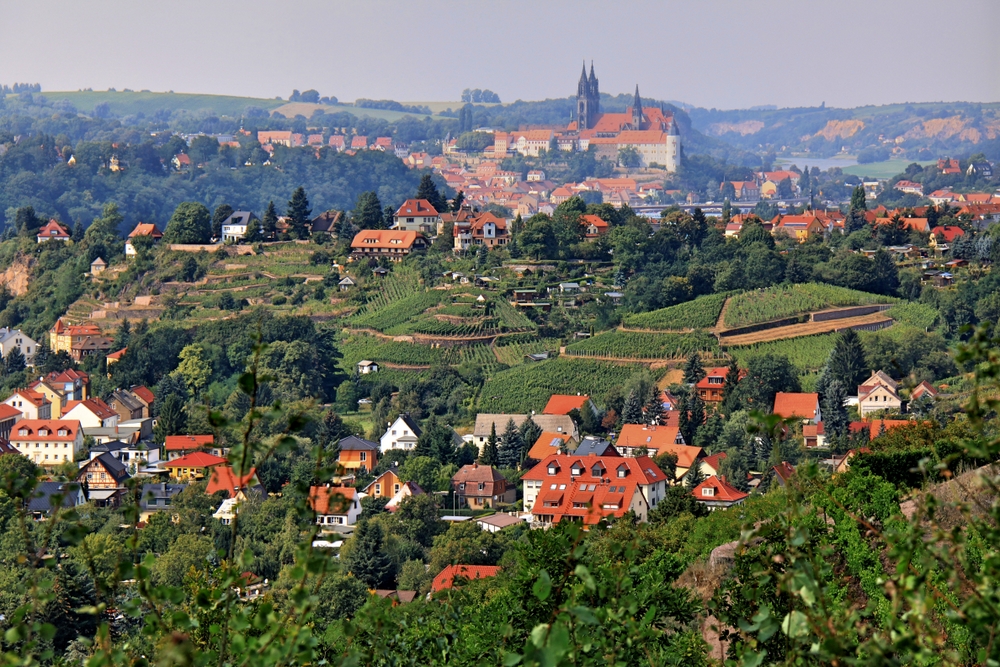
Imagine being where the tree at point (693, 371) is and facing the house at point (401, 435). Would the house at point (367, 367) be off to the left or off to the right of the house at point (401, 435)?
right

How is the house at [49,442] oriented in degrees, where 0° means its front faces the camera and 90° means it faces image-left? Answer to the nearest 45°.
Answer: approximately 0°

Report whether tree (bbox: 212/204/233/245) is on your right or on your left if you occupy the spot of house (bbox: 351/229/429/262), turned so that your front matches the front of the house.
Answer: on your right

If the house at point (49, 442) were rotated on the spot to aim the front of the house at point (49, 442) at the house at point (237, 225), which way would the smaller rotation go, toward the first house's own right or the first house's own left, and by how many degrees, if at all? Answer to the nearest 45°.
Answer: approximately 135° to the first house's own left

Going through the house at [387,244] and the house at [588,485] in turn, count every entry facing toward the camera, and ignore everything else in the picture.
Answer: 2

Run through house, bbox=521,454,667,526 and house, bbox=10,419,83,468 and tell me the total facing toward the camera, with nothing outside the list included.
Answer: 2

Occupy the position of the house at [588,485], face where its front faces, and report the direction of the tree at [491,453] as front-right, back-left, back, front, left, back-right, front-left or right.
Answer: back-right

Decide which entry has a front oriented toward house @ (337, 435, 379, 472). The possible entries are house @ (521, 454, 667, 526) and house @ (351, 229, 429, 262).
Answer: house @ (351, 229, 429, 262)

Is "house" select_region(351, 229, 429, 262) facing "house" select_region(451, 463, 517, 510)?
yes

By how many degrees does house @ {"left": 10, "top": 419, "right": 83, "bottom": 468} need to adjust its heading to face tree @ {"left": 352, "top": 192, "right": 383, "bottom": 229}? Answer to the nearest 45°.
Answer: approximately 135° to its left

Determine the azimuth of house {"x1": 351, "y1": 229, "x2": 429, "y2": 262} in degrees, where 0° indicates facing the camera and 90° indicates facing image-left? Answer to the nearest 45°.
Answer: approximately 0°

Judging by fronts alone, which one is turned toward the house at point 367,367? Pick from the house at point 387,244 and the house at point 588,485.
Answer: the house at point 387,244

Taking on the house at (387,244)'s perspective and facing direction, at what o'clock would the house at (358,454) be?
the house at (358,454) is roughly at 12 o'clock from the house at (387,244).
